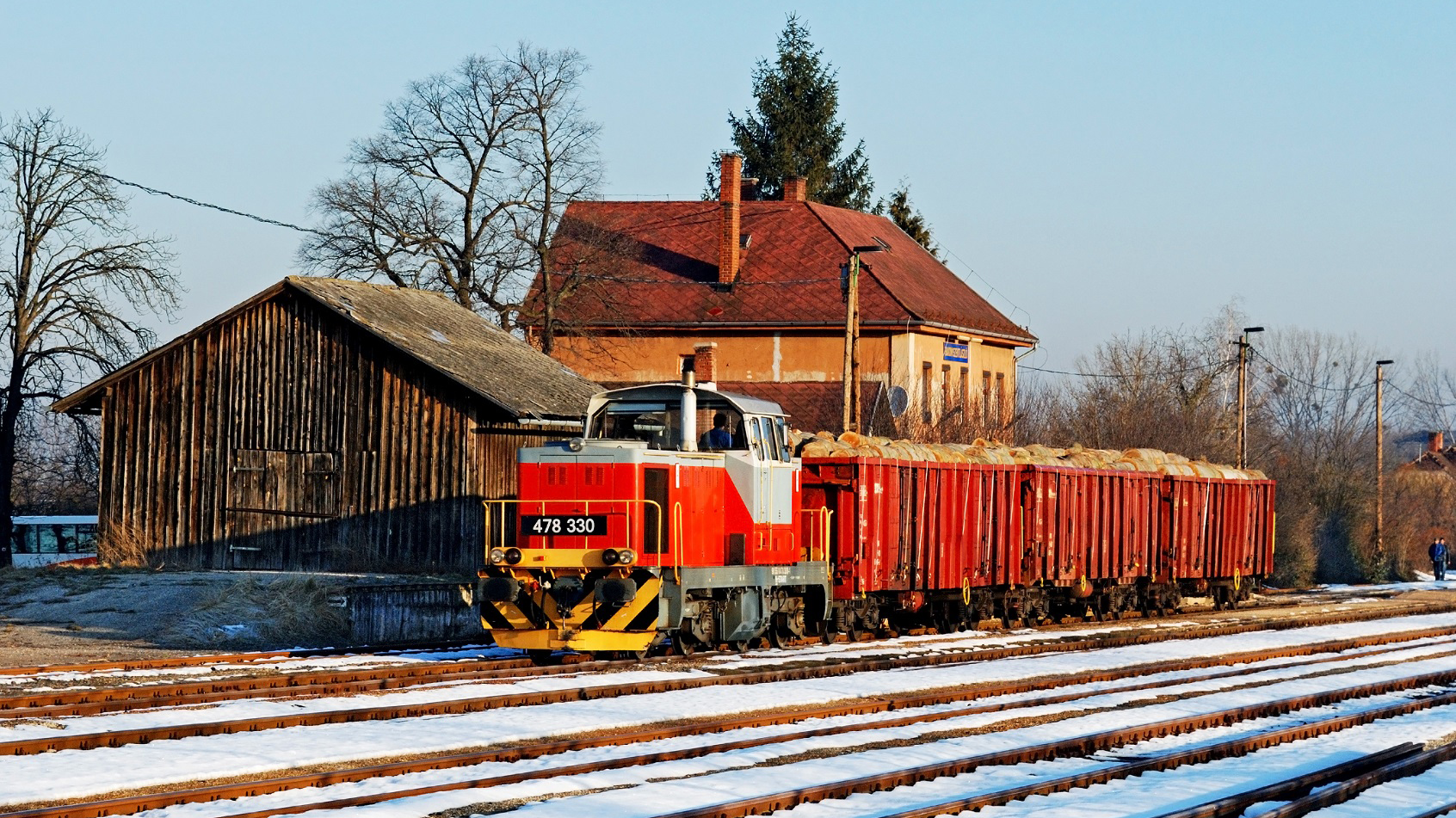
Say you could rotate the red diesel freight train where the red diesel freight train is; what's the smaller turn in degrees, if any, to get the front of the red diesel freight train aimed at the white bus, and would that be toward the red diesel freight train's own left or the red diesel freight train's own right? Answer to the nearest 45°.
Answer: approximately 90° to the red diesel freight train's own right

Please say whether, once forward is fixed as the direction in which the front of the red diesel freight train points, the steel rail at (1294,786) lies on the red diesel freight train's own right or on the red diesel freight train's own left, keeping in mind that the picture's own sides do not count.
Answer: on the red diesel freight train's own left

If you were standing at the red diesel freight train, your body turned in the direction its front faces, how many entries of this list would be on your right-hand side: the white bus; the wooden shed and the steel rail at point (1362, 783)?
2

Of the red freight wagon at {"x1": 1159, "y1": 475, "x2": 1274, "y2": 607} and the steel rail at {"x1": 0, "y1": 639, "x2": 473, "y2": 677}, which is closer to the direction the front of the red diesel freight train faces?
the steel rail

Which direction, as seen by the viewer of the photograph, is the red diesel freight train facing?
facing the viewer and to the left of the viewer

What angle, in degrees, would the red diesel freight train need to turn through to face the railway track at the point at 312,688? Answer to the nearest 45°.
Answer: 0° — it already faces it

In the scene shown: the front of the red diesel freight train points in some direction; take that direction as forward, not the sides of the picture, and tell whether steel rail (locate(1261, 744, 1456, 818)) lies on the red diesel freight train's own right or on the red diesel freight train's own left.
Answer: on the red diesel freight train's own left
